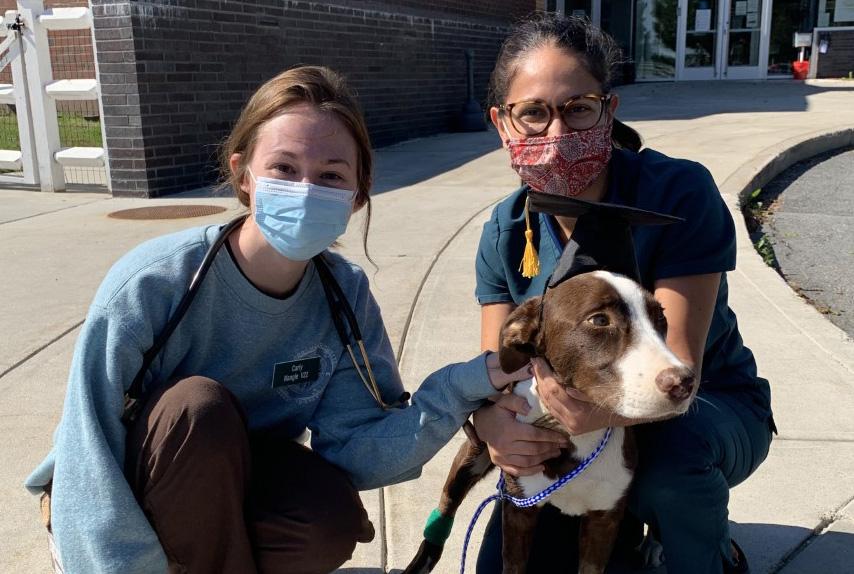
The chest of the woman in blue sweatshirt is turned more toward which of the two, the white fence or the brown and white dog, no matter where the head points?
the brown and white dog

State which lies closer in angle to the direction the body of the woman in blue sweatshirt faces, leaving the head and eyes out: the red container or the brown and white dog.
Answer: the brown and white dog

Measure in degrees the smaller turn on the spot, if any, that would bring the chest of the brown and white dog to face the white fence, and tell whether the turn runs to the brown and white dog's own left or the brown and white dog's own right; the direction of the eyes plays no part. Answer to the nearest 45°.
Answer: approximately 180°

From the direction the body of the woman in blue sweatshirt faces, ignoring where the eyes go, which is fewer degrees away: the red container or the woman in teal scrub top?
the woman in teal scrub top

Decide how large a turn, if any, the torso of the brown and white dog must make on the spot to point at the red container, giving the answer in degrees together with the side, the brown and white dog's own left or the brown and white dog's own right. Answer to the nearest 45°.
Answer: approximately 135° to the brown and white dog's own left

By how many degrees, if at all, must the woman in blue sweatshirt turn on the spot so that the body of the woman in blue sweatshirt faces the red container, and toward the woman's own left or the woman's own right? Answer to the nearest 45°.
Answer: approximately 90° to the woman's own left
